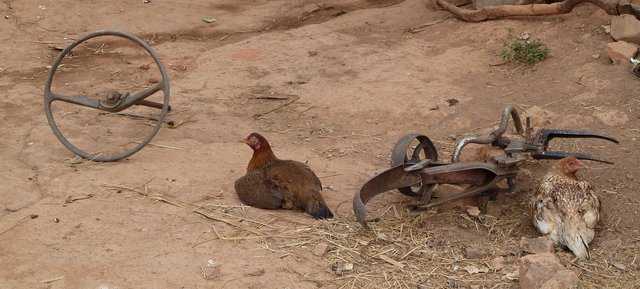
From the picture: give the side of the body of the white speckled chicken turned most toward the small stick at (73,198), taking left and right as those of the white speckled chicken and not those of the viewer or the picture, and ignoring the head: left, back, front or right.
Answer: left

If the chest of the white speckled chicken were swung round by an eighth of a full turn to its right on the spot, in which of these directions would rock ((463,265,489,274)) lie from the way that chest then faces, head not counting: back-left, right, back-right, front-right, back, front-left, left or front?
back

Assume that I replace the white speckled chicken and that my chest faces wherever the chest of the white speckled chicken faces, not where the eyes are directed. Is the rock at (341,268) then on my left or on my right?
on my left

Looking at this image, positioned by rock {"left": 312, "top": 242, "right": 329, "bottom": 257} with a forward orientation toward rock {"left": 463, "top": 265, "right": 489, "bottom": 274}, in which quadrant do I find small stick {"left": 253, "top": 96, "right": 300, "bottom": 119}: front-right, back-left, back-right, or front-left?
back-left

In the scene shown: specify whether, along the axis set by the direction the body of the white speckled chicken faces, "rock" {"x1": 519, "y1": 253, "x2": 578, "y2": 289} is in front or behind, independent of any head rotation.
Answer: behind

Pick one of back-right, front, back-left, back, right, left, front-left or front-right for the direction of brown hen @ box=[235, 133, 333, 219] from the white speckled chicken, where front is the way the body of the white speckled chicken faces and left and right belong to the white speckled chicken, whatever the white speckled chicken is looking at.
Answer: left

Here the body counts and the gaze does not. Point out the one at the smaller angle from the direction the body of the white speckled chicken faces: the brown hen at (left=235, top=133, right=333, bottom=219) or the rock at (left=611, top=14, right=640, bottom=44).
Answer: the rock

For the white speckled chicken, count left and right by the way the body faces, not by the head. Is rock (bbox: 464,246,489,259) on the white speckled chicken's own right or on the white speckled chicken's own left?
on the white speckled chicken's own left

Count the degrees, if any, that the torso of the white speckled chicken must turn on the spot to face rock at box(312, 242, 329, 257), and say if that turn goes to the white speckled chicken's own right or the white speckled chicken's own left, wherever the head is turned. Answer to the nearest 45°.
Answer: approximately 135° to the white speckled chicken's own left

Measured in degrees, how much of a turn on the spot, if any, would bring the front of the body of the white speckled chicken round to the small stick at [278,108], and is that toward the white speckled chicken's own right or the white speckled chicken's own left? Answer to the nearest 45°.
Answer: approximately 45° to the white speckled chicken's own left

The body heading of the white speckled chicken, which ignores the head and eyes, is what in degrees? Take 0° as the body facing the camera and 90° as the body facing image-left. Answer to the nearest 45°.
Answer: approximately 180°

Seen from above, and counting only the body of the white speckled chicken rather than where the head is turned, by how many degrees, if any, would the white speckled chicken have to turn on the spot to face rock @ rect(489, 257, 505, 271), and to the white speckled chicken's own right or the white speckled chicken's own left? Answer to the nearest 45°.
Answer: approximately 135° to the white speckled chicken's own left

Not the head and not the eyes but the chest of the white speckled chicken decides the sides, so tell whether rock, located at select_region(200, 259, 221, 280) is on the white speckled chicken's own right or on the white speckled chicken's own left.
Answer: on the white speckled chicken's own left

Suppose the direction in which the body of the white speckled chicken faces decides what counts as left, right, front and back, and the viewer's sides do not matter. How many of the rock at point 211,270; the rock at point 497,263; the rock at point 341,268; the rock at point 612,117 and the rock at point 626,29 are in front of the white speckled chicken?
2

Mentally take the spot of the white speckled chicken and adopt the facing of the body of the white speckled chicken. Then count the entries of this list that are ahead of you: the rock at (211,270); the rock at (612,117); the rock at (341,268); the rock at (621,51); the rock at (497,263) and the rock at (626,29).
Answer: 3

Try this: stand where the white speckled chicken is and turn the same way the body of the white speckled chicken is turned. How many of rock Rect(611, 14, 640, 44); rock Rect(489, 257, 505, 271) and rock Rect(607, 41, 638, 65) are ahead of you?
2
